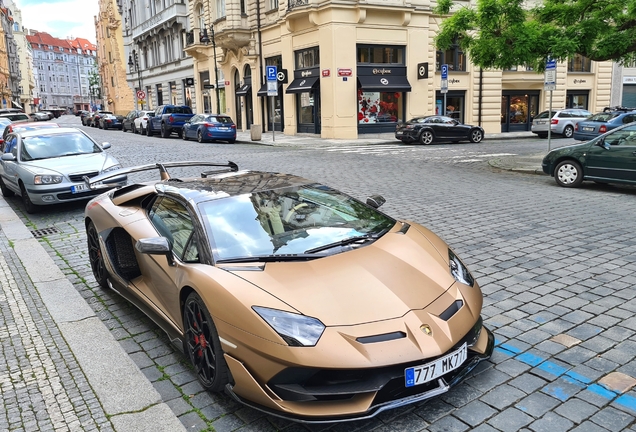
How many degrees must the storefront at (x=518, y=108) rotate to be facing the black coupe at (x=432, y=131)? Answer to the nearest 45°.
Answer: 0° — it already faces it

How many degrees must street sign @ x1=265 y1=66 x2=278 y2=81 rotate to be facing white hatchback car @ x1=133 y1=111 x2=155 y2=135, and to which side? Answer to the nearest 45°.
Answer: approximately 135° to its right

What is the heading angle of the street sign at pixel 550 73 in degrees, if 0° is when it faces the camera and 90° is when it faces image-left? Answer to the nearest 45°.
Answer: approximately 0°

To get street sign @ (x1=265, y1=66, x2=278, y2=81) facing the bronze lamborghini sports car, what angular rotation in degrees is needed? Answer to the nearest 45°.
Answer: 0° — it already faces it

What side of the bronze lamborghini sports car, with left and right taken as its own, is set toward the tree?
left

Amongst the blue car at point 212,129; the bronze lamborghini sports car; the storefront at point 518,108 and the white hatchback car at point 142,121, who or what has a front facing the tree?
the storefront

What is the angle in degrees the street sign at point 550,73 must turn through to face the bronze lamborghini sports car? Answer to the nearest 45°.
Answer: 0° — it already faces it

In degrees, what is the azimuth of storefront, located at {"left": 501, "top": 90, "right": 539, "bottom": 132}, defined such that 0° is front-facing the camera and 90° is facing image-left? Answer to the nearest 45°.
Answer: approximately 0°
